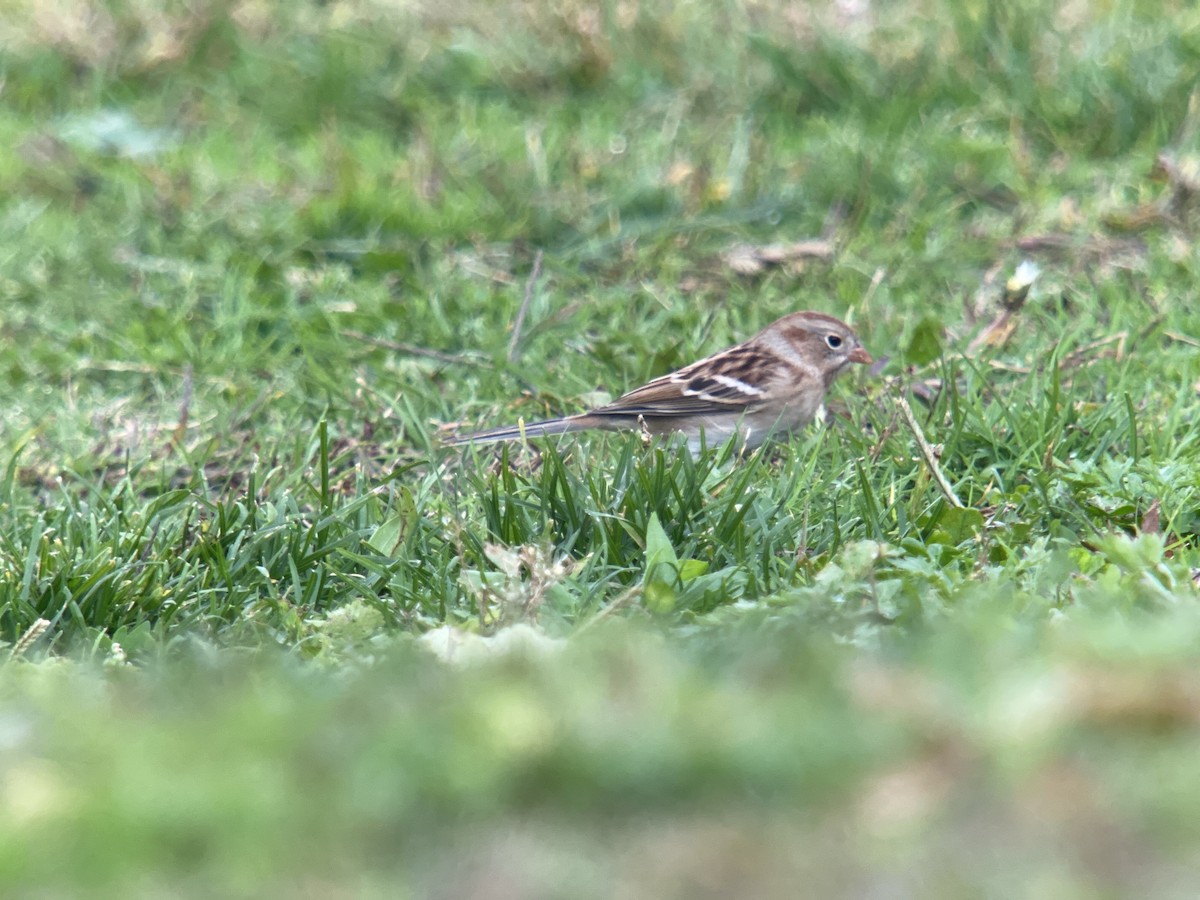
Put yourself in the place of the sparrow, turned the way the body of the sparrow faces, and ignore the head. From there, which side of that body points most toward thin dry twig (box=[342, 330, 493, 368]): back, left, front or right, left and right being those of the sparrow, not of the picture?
back

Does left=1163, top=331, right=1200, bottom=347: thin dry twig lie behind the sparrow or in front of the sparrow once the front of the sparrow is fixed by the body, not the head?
in front

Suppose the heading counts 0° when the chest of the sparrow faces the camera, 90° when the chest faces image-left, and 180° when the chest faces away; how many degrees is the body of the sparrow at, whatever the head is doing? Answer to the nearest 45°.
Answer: approximately 270°

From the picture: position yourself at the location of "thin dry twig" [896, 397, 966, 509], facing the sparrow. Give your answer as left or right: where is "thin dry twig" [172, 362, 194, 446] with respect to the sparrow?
left

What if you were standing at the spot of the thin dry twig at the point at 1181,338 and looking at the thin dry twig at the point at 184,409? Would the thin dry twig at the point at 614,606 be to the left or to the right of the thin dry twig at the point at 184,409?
left

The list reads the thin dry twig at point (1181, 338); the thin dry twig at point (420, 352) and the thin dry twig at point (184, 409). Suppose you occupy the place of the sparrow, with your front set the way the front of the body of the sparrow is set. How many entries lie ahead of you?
1

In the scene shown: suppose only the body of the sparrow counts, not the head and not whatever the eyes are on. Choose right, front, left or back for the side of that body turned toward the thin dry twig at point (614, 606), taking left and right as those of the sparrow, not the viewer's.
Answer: right

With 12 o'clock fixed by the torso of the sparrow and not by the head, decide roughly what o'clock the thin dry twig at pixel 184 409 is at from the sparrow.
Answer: The thin dry twig is roughly at 6 o'clock from the sparrow.
